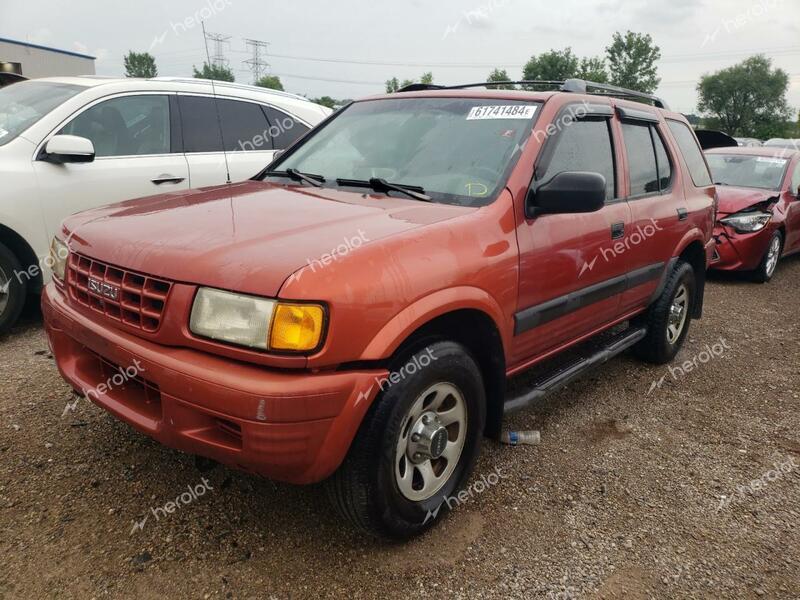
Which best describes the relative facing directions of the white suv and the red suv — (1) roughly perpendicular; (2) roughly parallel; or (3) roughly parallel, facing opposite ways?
roughly parallel

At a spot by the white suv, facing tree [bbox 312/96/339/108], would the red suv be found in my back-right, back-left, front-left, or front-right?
back-right

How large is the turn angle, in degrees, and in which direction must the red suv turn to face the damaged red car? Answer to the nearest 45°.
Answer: approximately 180°

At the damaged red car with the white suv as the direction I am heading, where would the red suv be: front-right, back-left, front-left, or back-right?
front-left

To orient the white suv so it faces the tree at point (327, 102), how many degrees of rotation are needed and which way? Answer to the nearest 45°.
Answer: approximately 135° to its right

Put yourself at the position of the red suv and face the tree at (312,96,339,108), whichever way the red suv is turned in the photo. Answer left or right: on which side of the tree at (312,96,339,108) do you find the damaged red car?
right

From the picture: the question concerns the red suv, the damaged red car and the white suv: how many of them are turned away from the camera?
0

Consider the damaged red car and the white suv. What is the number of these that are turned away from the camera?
0

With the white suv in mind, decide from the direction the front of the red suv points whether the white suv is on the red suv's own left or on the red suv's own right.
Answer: on the red suv's own right

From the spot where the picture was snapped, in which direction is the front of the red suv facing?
facing the viewer and to the left of the viewer

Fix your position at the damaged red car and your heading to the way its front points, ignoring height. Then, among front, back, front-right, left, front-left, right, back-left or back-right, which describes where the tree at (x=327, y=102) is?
right

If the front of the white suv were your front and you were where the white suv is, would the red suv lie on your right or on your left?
on your left
